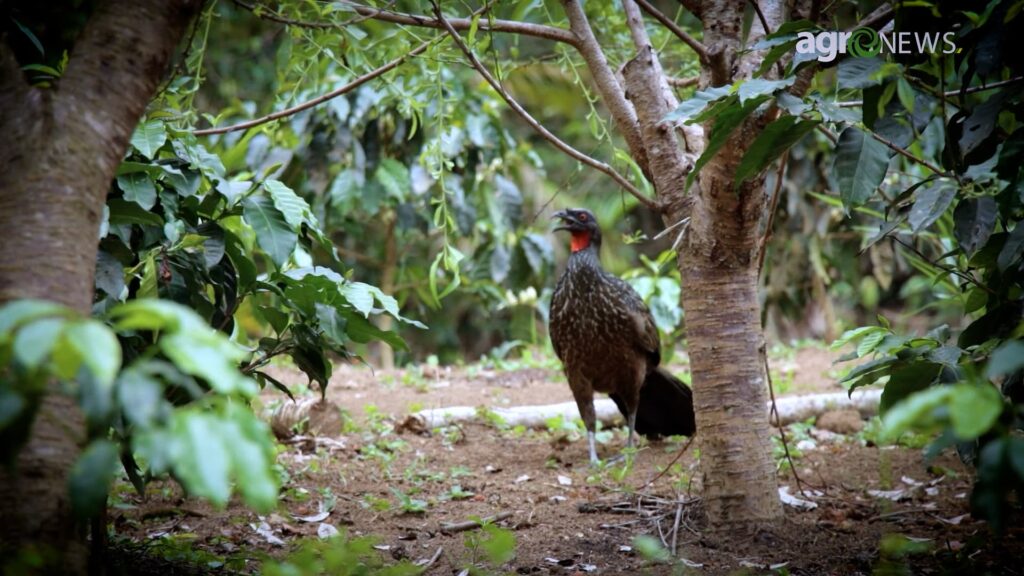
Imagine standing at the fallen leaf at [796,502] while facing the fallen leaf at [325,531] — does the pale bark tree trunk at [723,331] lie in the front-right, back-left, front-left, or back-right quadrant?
front-left

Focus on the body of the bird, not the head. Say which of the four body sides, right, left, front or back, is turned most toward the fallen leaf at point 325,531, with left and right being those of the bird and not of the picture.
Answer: front

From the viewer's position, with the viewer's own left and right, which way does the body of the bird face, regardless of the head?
facing the viewer and to the left of the viewer

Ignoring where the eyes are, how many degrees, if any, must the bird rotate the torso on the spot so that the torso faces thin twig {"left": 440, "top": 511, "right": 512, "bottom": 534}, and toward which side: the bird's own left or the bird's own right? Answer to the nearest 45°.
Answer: approximately 45° to the bird's own left

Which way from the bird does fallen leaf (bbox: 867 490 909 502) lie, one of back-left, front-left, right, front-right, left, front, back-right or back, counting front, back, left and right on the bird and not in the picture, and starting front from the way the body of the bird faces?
left

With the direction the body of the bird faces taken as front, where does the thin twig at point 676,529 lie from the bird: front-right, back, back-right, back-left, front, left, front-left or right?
front-left

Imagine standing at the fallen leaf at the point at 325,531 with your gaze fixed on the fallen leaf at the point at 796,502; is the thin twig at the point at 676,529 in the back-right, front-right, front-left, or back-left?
front-right
